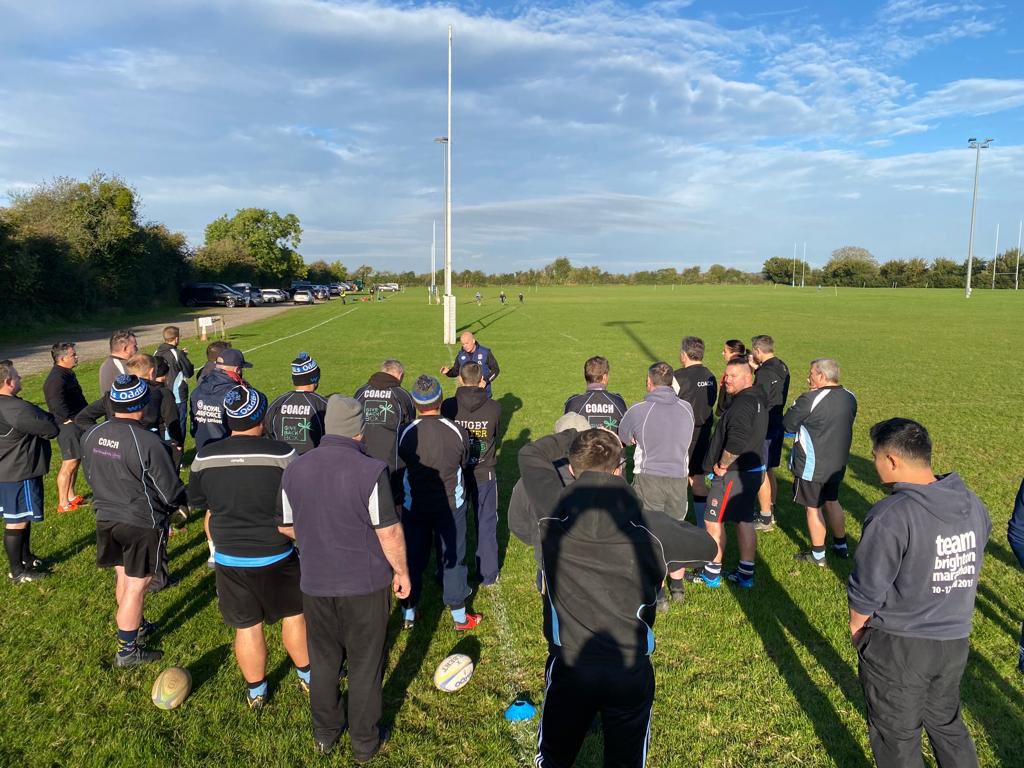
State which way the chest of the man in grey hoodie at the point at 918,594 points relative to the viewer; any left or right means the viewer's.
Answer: facing away from the viewer and to the left of the viewer

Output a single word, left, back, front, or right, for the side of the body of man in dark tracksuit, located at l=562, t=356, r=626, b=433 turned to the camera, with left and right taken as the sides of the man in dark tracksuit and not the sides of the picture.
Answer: back

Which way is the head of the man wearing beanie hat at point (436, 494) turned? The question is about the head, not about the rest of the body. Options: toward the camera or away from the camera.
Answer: away from the camera

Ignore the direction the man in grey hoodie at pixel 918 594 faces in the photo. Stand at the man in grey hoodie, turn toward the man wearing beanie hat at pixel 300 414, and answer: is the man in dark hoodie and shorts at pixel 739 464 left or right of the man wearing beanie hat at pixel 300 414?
right

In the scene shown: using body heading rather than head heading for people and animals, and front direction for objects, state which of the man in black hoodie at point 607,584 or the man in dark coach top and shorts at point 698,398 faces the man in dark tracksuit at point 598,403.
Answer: the man in black hoodie

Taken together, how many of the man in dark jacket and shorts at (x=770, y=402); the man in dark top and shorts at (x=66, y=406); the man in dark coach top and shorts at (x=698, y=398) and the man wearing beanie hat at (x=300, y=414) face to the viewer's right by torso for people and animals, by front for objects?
1

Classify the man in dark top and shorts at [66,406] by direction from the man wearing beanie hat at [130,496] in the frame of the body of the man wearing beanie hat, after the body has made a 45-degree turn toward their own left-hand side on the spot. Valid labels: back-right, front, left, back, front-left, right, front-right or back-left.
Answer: front

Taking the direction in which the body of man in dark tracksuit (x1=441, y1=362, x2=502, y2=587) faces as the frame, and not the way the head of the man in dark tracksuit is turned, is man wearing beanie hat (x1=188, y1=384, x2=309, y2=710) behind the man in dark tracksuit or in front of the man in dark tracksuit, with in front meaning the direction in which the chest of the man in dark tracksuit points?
behind

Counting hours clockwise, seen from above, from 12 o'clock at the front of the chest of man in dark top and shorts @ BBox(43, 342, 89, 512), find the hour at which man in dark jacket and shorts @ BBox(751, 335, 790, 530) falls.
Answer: man in dark jacket and shorts @ BBox(751, 335, 790, 530) is roughly at 1 o'clock from man in dark top and shorts @ BBox(43, 342, 89, 512).

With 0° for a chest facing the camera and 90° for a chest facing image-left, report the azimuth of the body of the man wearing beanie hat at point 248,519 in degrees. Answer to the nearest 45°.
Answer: approximately 180°

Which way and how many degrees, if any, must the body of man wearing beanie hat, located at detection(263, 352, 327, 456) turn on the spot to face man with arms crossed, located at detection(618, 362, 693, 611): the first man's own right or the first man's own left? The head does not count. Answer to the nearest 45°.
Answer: approximately 135° to the first man's own right

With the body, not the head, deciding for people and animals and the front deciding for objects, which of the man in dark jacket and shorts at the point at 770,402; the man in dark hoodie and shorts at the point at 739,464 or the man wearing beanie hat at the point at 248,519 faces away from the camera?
the man wearing beanie hat
